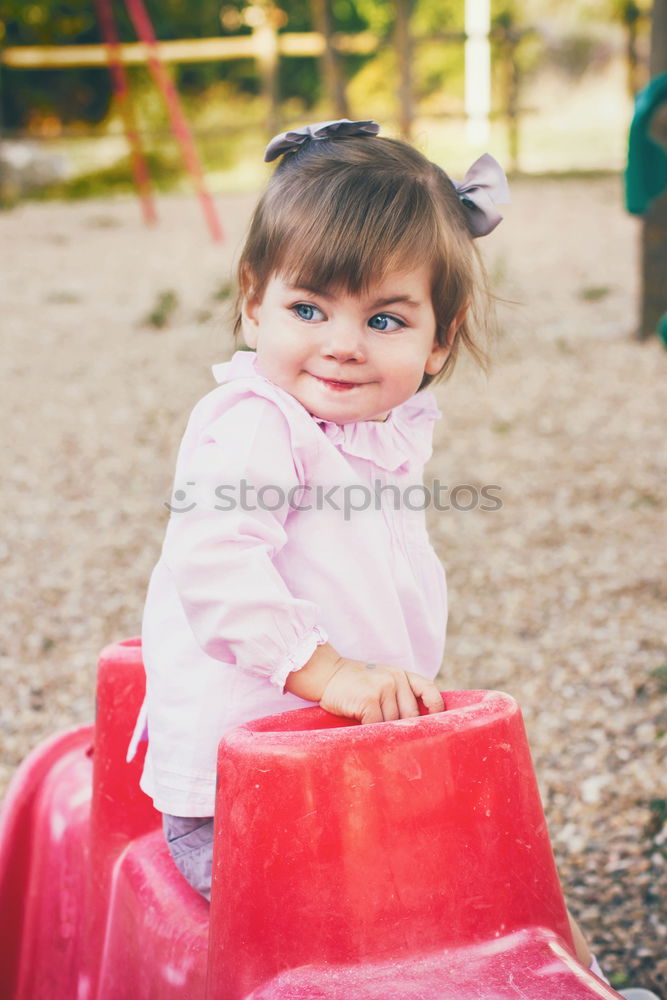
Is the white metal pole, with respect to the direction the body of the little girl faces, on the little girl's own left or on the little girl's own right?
on the little girl's own left

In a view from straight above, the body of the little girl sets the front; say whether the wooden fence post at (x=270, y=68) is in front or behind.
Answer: behind

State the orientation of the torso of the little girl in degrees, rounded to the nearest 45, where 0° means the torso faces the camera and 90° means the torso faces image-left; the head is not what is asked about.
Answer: approximately 315°

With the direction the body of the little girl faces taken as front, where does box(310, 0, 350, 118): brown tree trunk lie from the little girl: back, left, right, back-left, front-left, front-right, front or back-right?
back-left

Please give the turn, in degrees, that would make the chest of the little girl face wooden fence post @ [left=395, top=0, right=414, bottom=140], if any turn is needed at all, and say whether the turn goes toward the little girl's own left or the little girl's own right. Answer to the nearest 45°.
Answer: approximately 135° to the little girl's own left

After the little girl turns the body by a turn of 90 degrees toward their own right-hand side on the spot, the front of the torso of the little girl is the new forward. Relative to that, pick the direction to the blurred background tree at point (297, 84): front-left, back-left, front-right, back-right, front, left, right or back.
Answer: back-right
